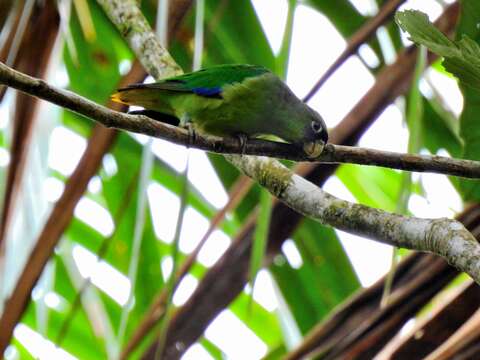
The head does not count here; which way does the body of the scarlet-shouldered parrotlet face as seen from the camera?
to the viewer's right

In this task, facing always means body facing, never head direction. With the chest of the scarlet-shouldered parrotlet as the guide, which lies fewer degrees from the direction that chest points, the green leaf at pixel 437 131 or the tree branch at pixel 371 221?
the green leaf

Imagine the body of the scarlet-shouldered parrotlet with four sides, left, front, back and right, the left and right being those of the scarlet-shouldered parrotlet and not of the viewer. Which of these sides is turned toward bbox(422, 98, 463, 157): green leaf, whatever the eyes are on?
front

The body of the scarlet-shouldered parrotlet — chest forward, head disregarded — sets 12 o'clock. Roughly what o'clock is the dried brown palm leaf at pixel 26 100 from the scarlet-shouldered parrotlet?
The dried brown palm leaf is roughly at 5 o'clock from the scarlet-shouldered parrotlet.

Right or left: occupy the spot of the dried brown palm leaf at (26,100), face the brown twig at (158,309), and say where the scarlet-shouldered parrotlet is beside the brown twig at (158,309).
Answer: left
